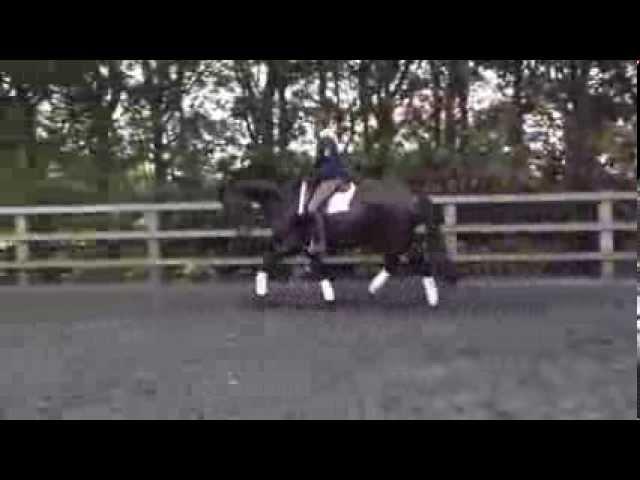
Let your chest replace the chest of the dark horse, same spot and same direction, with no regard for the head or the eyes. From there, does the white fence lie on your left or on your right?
on your right

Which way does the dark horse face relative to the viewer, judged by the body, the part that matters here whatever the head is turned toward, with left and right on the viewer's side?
facing to the left of the viewer

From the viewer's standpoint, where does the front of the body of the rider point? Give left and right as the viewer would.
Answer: facing to the left of the viewer
